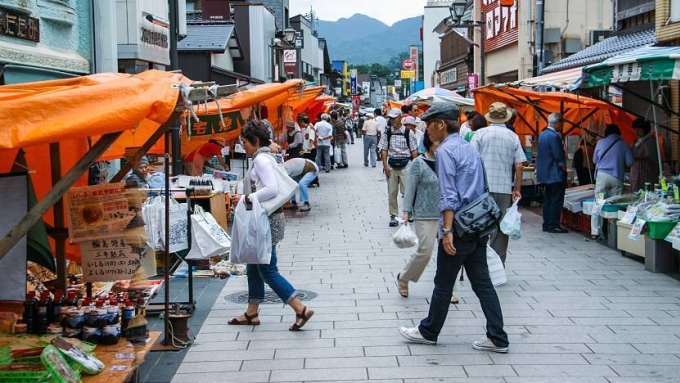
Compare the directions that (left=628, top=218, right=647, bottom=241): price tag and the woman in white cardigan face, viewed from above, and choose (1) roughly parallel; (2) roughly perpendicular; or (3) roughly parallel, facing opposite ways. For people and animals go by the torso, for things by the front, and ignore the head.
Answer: roughly parallel

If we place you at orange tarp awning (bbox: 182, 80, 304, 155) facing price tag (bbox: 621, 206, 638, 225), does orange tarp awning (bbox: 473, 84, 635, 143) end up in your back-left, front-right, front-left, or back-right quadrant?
front-left

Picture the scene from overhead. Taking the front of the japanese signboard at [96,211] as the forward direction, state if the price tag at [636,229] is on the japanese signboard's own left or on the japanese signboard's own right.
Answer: on the japanese signboard's own left

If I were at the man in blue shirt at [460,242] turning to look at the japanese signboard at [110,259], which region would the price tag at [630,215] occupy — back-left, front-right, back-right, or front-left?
back-right

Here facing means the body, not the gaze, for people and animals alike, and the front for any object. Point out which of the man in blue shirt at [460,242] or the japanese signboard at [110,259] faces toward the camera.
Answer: the japanese signboard

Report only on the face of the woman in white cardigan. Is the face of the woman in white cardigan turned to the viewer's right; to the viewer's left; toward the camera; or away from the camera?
to the viewer's left

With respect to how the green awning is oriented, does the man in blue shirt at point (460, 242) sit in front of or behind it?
in front

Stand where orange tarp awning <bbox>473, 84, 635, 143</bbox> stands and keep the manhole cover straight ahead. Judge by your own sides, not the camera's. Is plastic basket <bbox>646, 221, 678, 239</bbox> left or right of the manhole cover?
left

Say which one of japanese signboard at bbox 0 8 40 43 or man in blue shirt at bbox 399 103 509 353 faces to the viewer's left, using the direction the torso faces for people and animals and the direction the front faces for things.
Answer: the man in blue shirt

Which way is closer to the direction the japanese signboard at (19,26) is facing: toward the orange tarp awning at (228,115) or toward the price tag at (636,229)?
the price tag

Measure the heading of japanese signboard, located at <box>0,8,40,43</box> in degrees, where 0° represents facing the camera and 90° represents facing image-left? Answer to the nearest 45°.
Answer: approximately 315°

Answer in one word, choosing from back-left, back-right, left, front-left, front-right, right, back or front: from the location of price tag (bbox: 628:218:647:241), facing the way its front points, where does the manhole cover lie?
front

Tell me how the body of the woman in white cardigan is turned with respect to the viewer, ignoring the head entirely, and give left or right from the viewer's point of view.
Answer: facing to the left of the viewer

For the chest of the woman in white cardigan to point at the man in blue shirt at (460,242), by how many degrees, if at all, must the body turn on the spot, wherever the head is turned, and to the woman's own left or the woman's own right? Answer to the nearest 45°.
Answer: approximately 135° to the woman's own left

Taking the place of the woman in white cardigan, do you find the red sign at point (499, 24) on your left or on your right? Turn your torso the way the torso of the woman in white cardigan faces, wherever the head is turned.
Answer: on your right
